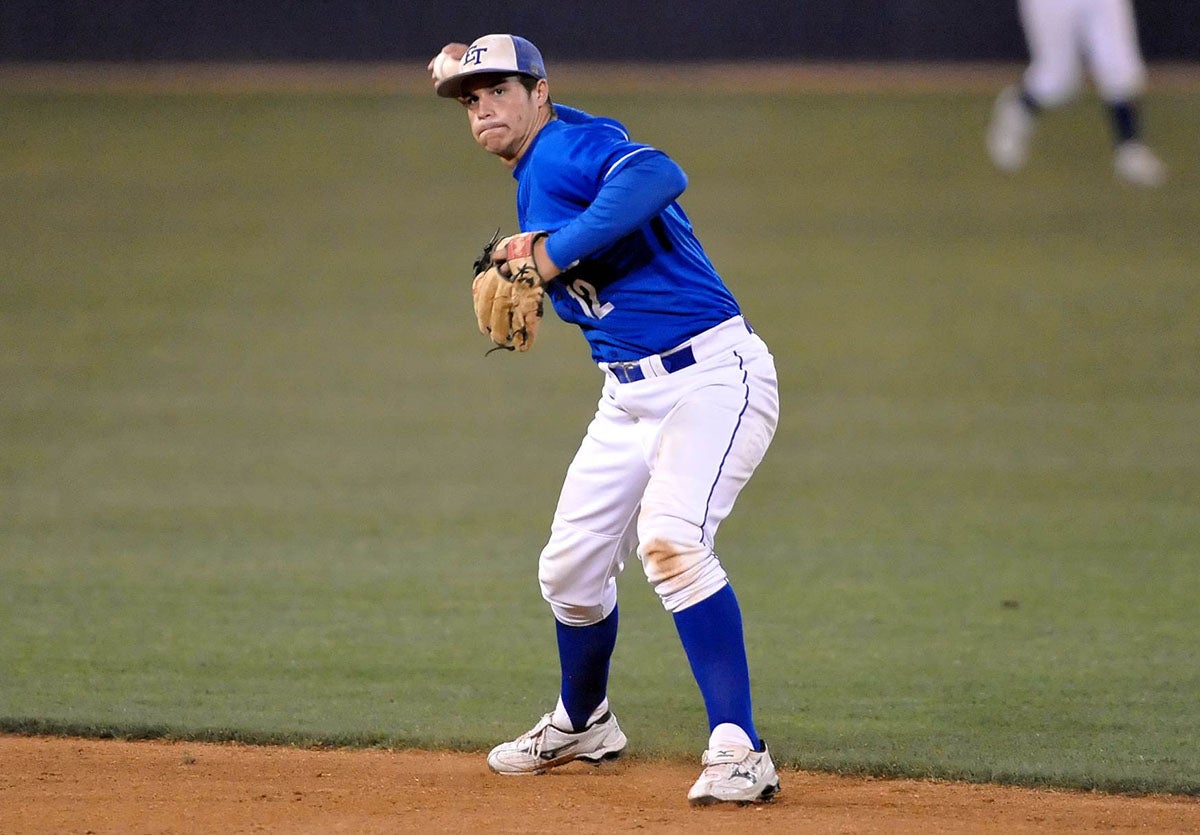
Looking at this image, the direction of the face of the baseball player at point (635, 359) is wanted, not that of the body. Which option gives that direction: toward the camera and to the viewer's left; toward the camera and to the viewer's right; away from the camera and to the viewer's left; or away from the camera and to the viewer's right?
toward the camera and to the viewer's left

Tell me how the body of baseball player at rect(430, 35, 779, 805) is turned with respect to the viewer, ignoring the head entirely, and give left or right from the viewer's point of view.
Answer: facing the viewer and to the left of the viewer

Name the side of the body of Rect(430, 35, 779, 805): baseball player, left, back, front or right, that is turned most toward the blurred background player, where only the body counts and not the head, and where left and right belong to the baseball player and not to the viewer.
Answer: back
